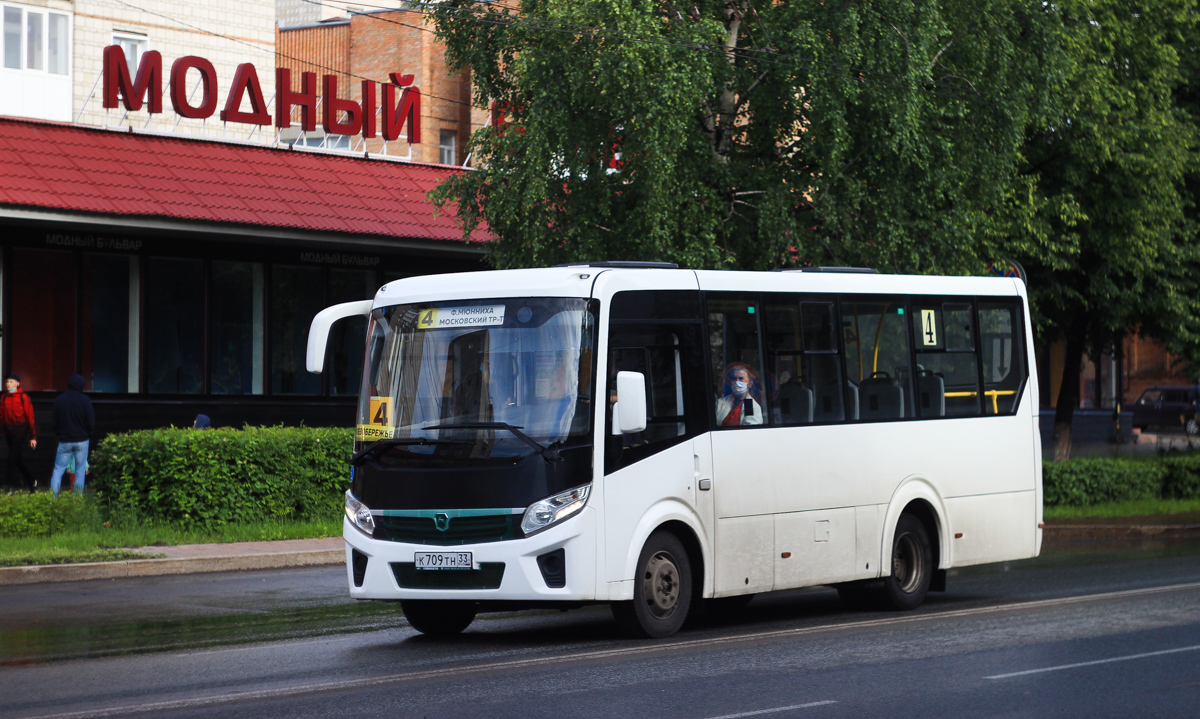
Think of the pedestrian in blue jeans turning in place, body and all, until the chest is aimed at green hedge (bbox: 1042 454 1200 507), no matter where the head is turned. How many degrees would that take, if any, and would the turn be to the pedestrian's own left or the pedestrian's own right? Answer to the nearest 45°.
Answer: approximately 90° to the pedestrian's own right

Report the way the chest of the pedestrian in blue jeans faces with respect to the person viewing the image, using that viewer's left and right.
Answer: facing away from the viewer

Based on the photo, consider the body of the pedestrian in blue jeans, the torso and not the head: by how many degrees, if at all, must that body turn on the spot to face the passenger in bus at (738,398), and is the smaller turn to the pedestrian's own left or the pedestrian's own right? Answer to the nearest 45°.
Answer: approximately 180°

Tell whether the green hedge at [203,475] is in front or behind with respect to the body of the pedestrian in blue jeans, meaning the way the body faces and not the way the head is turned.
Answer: behind

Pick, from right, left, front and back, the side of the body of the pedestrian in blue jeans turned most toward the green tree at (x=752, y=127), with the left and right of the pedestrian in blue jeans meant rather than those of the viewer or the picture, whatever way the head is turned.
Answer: right

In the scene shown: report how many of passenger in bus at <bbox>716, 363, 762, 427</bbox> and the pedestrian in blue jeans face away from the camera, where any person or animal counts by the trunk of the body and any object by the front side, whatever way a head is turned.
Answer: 1

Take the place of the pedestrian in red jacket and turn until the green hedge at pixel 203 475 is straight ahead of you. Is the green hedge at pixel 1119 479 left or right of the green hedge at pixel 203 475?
left

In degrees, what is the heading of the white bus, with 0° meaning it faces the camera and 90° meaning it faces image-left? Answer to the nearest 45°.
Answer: approximately 45°

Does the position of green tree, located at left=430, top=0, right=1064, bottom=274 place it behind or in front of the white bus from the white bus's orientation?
behind

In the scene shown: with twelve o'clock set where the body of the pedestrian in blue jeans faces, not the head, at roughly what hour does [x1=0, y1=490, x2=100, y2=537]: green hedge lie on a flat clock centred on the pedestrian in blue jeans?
The green hedge is roughly at 6 o'clock from the pedestrian in blue jeans.

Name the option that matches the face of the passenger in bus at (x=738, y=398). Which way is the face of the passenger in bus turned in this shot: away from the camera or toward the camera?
toward the camera

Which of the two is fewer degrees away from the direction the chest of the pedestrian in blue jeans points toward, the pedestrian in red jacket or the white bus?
the pedestrian in red jacket

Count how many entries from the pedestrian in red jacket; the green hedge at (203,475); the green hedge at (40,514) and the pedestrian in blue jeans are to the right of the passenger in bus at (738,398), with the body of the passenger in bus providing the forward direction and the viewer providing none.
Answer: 4

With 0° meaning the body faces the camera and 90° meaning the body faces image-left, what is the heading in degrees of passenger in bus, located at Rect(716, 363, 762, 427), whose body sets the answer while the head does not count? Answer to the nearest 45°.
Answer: approximately 45°

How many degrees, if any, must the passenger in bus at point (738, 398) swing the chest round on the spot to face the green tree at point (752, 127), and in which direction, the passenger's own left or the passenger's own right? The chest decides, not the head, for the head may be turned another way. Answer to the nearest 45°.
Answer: approximately 135° to the passenger's own right

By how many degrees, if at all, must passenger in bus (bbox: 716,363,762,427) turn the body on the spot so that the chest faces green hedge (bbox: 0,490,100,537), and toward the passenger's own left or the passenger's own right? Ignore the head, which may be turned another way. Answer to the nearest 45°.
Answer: approximately 90° to the passenger's own right

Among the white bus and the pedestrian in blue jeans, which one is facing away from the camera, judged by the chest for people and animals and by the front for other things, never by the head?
the pedestrian in blue jeans

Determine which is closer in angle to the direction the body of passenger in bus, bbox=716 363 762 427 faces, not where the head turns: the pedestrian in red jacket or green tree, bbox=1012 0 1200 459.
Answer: the pedestrian in red jacket

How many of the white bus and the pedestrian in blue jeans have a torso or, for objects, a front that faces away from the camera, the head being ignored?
1
